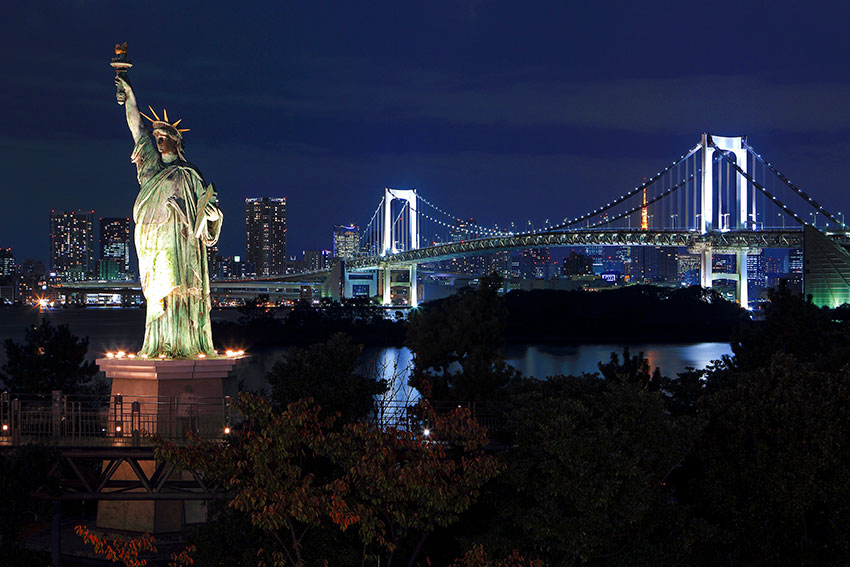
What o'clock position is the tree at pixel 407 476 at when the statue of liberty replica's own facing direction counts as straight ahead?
The tree is roughly at 11 o'clock from the statue of liberty replica.

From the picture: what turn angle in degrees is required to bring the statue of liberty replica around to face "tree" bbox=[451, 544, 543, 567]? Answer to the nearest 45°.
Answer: approximately 45° to its left

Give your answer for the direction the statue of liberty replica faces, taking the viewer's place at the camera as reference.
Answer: facing the viewer

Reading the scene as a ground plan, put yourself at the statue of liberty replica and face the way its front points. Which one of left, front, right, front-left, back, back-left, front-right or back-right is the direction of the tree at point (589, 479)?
front-left

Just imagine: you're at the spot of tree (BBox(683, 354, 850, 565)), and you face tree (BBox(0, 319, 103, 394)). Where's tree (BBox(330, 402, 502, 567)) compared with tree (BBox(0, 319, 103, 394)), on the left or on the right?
left

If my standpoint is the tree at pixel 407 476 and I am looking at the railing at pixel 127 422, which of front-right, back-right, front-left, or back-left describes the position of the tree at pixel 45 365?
front-right

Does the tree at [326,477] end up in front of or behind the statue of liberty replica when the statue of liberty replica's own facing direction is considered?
in front

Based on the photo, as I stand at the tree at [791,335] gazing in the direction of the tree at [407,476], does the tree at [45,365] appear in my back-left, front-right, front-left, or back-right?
front-right

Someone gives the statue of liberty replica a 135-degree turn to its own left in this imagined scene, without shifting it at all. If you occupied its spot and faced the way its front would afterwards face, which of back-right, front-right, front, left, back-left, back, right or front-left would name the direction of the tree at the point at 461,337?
front

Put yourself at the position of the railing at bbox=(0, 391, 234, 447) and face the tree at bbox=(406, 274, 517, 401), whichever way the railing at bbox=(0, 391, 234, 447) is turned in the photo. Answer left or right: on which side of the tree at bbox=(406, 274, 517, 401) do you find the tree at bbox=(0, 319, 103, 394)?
left

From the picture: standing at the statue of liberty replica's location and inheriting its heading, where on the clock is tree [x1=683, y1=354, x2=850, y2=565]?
The tree is roughly at 10 o'clock from the statue of liberty replica.
